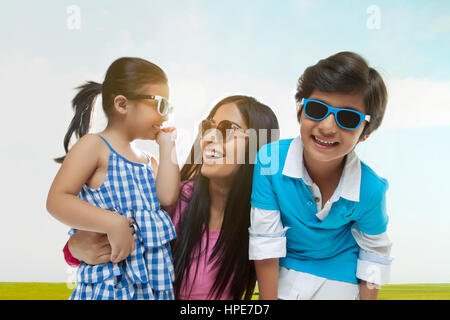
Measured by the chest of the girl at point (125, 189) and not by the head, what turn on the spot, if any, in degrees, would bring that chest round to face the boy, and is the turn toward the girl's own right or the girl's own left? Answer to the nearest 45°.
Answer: approximately 45° to the girl's own left

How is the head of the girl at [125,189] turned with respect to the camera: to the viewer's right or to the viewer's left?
to the viewer's right

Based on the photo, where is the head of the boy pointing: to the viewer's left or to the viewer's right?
to the viewer's left

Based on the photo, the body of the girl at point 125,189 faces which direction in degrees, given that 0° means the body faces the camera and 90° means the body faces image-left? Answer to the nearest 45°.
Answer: approximately 315°

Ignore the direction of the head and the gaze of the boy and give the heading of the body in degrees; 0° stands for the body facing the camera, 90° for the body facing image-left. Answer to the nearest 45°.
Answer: approximately 0°
